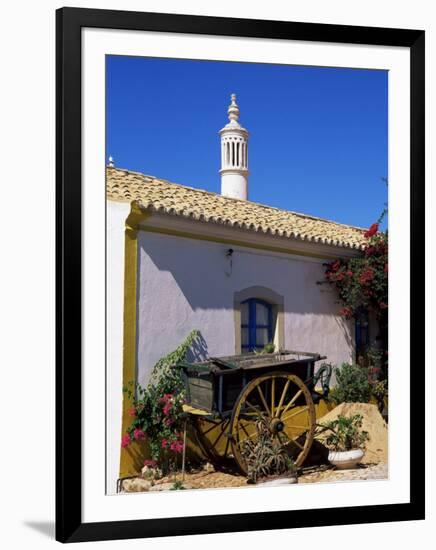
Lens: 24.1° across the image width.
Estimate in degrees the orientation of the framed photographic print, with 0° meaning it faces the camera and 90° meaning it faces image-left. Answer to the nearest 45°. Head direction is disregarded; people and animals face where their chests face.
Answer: approximately 315°
